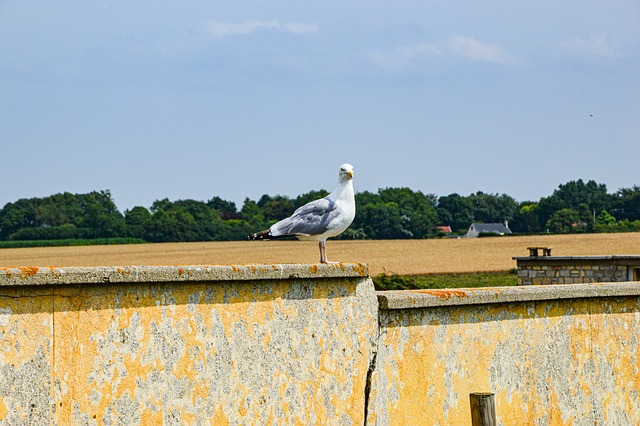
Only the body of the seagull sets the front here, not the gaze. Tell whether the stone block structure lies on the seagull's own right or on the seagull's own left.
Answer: on the seagull's own left

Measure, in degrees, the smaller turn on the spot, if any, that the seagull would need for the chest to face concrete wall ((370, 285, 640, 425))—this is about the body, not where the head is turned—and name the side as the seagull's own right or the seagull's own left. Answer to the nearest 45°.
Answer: approximately 45° to the seagull's own left

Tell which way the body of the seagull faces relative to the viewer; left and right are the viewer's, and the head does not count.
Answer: facing to the right of the viewer
